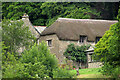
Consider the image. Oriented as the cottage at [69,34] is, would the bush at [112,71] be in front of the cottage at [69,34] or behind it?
in front

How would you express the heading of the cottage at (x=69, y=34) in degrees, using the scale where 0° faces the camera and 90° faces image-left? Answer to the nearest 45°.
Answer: approximately 315°

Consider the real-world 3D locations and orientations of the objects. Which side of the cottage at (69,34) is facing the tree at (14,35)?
right

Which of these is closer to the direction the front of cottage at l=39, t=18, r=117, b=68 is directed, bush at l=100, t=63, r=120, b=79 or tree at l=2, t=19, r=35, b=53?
the bush
